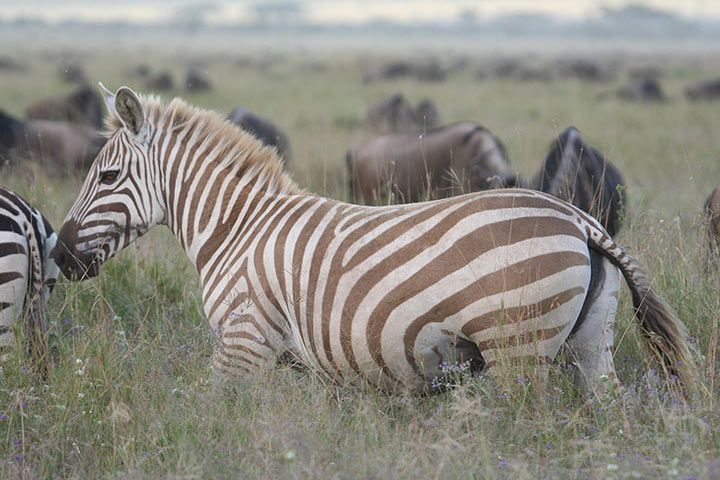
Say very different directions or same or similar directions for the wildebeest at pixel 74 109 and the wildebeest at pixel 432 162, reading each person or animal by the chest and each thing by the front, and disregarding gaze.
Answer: same or similar directions

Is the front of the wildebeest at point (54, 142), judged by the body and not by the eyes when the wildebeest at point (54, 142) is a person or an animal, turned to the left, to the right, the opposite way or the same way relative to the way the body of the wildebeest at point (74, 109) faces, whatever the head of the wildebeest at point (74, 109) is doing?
the opposite way

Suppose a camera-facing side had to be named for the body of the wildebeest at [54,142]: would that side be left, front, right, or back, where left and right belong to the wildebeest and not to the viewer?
left

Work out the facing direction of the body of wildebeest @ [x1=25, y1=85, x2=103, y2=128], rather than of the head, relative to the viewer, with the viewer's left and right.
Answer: facing to the right of the viewer

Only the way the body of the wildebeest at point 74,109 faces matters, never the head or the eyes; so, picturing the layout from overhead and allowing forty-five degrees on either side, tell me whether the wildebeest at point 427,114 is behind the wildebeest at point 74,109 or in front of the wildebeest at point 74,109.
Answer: in front

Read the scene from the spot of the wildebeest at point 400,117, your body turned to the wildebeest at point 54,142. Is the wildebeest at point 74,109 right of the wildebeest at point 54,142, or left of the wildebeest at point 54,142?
right

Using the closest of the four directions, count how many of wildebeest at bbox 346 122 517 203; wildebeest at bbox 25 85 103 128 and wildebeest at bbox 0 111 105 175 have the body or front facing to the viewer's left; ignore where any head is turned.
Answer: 1

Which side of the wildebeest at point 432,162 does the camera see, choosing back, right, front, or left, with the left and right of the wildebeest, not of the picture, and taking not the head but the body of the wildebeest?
right

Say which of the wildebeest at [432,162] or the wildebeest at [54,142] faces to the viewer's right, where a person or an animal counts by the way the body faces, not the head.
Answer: the wildebeest at [432,162]
